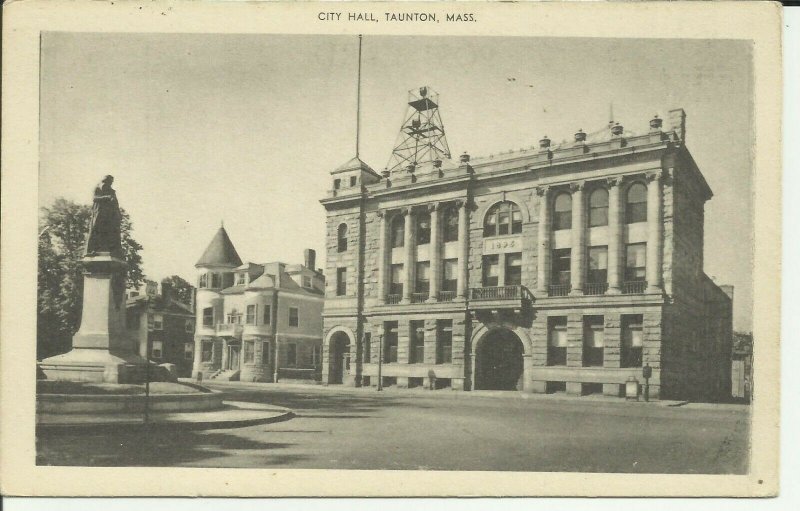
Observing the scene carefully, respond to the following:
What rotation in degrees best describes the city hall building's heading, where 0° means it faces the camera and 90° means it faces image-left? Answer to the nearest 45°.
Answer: approximately 45°

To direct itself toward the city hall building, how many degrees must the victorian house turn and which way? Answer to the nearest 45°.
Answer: approximately 135° to its left

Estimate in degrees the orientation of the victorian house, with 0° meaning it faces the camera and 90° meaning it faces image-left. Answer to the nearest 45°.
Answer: approximately 45°

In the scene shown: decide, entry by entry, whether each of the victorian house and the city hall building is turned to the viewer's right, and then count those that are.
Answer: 0
